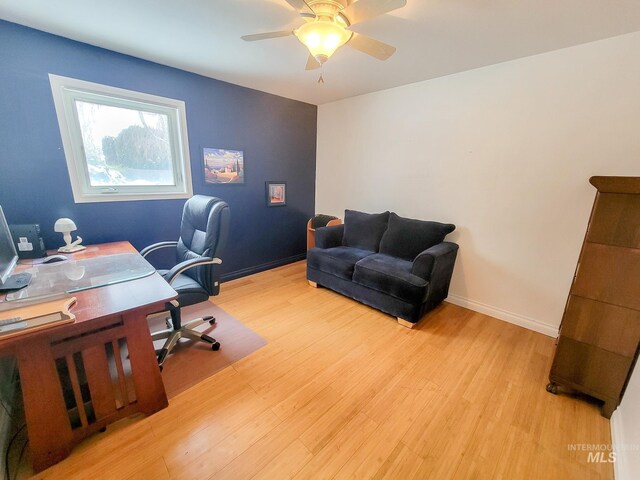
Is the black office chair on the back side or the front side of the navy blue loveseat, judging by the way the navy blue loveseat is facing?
on the front side

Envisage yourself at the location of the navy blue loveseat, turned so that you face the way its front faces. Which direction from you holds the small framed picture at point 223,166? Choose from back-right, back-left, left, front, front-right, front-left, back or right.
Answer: front-right

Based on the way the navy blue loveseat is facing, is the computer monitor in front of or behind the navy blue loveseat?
in front

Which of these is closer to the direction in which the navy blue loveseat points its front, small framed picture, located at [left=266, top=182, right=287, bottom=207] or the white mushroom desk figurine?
the white mushroom desk figurine

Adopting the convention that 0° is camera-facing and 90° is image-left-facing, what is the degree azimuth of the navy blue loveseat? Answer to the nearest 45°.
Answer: approximately 45°

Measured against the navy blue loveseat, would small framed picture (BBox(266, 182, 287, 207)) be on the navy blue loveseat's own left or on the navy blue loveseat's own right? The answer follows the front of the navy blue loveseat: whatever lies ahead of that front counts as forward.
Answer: on the navy blue loveseat's own right

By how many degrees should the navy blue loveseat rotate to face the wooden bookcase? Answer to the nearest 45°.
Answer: approximately 90° to its left
